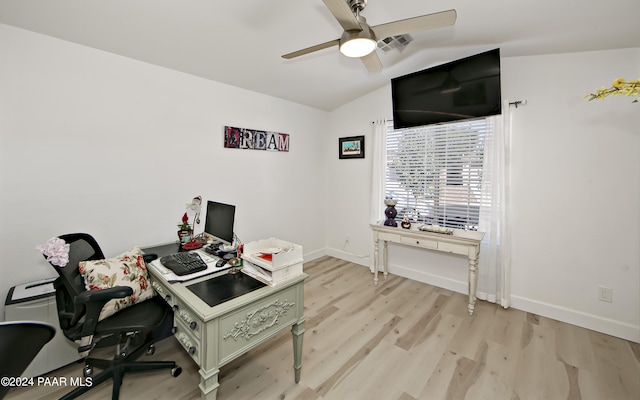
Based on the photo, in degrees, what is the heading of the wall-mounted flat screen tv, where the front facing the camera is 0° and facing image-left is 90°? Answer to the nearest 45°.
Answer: approximately 45°

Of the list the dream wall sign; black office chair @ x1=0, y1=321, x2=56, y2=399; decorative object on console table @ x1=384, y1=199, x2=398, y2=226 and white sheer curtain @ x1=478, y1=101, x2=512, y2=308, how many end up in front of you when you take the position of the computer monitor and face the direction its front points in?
1

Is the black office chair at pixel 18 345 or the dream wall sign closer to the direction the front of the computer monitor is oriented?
the black office chair

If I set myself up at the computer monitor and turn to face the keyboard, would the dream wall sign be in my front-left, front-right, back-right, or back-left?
back-right

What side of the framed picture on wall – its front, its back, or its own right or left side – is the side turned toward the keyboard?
front

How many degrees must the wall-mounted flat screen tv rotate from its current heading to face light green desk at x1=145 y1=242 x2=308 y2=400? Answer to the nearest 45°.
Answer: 0° — it already faces it

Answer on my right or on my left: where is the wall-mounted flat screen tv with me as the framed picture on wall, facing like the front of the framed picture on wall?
on my left

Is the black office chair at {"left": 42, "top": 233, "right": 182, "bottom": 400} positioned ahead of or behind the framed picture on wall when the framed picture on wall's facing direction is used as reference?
ahead

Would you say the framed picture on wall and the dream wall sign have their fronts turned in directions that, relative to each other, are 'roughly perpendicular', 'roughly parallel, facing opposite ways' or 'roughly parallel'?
roughly perpendicular

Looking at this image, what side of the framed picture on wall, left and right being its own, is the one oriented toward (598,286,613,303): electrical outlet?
left

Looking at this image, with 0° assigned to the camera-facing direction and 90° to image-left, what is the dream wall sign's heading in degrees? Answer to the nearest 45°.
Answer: approximately 315°

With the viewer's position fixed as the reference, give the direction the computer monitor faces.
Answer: facing the viewer and to the left of the viewer
